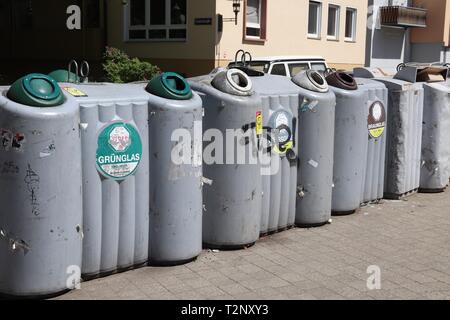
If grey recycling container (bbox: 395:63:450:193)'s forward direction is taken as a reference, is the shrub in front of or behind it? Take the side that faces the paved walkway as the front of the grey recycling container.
behind

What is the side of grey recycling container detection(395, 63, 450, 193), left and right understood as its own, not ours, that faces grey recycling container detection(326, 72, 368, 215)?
right

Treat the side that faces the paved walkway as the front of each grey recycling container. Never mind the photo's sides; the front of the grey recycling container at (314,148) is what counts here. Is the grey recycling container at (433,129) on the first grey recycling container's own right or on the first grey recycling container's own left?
on the first grey recycling container's own left

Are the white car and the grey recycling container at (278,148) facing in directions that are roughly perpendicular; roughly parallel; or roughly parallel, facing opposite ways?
roughly perpendicular

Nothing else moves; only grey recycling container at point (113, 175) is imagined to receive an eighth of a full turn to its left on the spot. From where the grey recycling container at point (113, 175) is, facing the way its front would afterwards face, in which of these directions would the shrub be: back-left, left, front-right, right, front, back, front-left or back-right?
left

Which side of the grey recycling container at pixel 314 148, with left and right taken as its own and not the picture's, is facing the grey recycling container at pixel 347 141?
left

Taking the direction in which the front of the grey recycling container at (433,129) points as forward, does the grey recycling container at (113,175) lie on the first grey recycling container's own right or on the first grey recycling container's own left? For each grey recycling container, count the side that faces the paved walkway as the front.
on the first grey recycling container's own right

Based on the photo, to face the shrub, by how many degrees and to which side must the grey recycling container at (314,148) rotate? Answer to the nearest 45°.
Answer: approximately 180°

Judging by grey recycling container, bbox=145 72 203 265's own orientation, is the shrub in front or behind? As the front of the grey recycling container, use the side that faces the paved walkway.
behind

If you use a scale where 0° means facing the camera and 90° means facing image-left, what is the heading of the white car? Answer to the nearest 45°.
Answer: approximately 45°

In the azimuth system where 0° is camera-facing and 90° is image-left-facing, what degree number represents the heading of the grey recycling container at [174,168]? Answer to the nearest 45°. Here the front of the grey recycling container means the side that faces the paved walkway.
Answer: approximately 315°

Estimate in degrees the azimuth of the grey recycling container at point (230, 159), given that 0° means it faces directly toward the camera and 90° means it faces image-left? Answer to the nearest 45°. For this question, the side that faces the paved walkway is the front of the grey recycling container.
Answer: approximately 315°
